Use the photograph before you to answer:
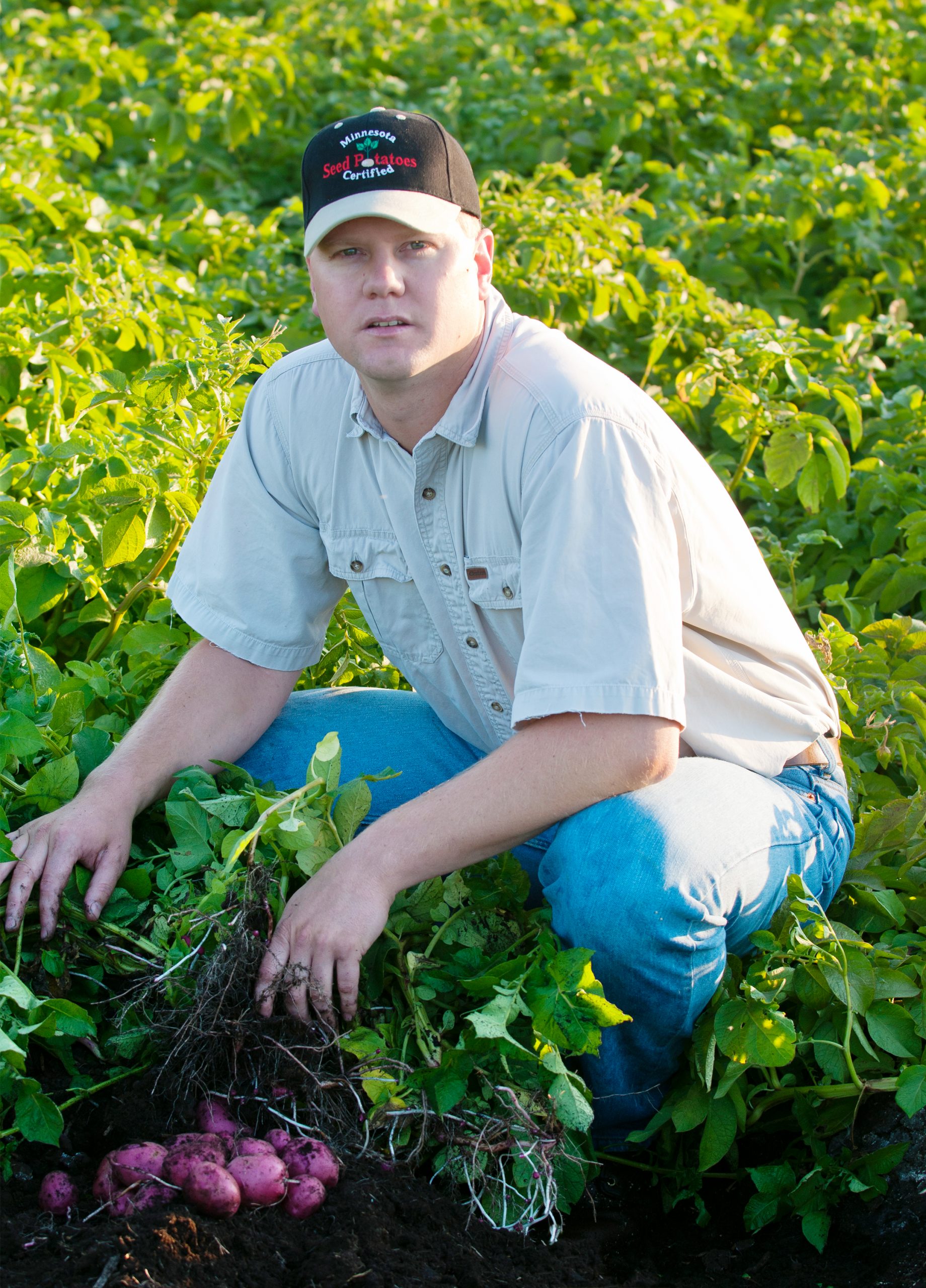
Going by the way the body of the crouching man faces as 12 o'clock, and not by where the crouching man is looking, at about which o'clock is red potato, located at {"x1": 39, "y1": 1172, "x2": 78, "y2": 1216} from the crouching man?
The red potato is roughly at 12 o'clock from the crouching man.

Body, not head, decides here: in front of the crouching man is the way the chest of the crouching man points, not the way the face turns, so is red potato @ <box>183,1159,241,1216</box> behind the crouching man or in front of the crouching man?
in front

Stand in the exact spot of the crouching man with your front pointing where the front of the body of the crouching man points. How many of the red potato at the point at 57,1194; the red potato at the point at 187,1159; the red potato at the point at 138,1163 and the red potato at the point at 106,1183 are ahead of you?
4

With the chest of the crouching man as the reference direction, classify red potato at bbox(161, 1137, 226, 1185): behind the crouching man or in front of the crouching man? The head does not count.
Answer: in front

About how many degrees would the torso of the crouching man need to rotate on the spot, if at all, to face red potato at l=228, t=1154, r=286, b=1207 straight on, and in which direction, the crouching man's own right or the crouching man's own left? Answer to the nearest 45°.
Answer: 0° — they already face it

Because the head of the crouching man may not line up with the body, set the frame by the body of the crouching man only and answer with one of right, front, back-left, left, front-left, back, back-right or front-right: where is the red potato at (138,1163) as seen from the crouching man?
front
